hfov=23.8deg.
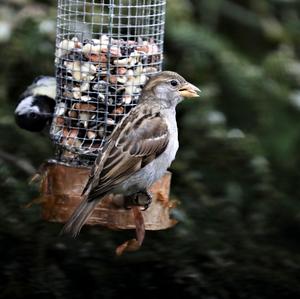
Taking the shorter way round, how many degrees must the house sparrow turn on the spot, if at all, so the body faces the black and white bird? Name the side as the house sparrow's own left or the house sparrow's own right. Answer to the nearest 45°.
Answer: approximately 135° to the house sparrow's own left

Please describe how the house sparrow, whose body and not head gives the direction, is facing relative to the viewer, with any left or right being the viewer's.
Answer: facing to the right of the viewer
